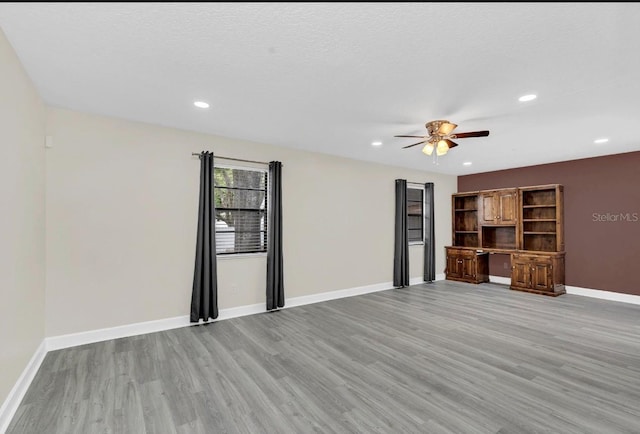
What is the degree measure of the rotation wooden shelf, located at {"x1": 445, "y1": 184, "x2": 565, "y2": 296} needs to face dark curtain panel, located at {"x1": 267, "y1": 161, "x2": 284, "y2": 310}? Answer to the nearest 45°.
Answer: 0° — it already faces it

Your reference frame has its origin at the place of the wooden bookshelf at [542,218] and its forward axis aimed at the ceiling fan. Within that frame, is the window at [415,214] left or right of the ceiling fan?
right

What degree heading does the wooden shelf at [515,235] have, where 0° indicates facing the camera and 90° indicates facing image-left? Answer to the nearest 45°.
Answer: approximately 45°

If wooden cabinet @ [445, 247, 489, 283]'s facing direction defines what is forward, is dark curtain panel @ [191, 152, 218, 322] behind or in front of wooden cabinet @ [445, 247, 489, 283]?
in front

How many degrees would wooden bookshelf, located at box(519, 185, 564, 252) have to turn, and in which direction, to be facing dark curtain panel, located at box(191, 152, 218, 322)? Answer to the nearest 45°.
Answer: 0° — it already faces it

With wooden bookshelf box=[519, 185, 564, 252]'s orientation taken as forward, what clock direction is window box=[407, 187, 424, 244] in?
The window is roughly at 1 o'clock from the wooden bookshelf.

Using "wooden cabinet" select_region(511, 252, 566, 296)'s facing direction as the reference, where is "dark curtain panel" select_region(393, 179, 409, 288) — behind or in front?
in front
